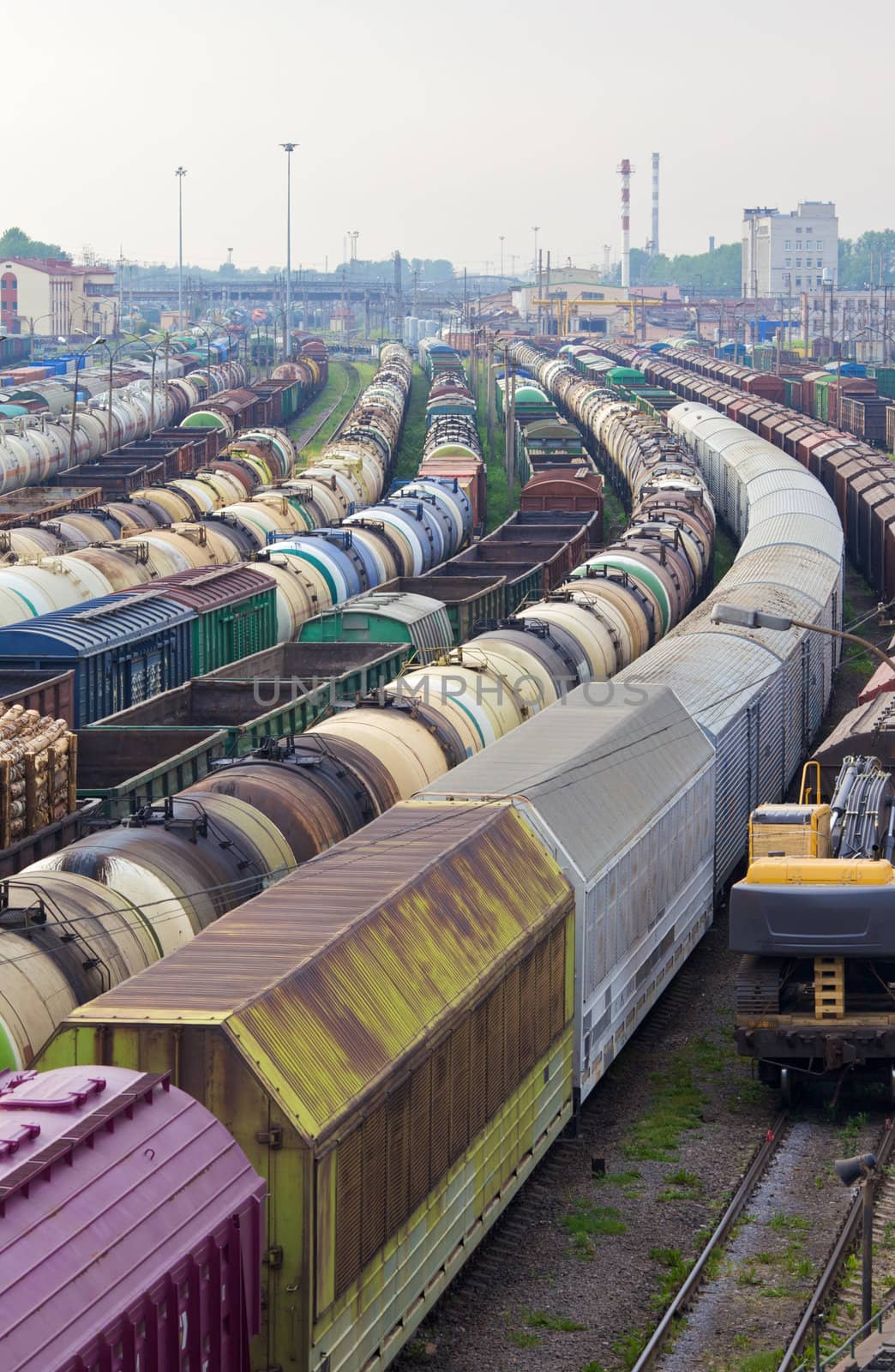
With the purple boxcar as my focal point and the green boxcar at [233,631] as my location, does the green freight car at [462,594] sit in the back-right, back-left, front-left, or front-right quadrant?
back-left

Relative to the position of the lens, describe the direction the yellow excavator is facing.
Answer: facing away from the viewer

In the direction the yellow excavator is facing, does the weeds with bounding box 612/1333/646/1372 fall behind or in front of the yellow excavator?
behind

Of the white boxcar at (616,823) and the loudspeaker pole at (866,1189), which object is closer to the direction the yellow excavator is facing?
the white boxcar

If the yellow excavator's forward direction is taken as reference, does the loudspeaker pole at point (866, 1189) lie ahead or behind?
behind

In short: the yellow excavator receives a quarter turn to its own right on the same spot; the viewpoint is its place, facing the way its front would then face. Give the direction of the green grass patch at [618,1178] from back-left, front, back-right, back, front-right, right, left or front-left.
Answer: back-right

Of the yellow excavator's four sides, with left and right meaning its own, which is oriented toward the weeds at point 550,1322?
back

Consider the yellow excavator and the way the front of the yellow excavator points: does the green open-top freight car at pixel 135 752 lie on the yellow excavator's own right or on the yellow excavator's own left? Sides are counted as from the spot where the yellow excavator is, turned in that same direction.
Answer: on the yellow excavator's own left
